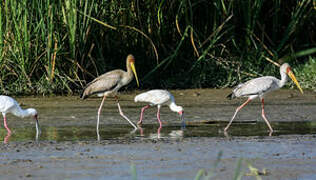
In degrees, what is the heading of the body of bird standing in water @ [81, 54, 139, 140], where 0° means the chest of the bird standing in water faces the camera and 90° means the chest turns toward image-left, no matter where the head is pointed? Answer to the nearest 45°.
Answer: approximately 270°
